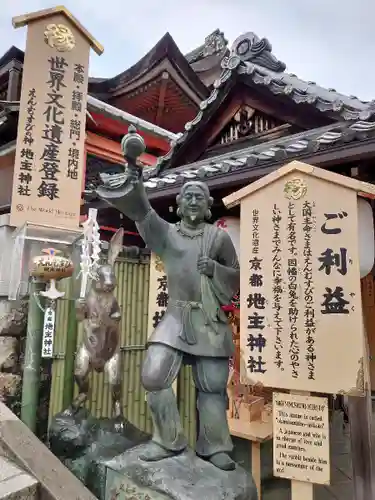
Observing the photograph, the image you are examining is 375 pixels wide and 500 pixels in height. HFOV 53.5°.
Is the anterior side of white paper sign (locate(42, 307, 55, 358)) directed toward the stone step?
yes

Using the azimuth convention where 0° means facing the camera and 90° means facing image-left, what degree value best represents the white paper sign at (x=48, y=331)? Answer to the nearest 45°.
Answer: approximately 0°

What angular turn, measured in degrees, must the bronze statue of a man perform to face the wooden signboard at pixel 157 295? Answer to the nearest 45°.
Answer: approximately 180°

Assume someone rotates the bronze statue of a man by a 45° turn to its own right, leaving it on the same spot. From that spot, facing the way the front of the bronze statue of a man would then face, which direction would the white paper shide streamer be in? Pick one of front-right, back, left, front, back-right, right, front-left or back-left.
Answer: right

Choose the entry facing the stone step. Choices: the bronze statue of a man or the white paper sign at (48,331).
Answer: the white paper sign

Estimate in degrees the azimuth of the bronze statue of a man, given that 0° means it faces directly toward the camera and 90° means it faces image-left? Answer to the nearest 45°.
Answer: approximately 0°

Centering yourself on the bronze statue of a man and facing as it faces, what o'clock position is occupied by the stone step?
The stone step is roughly at 3 o'clock from the bronze statue of a man.

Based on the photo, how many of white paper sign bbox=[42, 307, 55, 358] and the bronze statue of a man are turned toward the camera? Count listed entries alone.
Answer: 2
